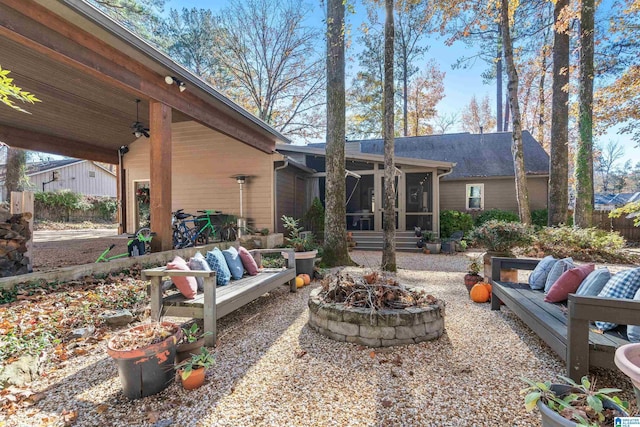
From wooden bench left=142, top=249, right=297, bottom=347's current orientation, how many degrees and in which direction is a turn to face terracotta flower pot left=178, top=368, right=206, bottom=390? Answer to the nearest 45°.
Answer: approximately 45° to its right

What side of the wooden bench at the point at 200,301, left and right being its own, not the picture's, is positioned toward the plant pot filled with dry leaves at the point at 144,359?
right

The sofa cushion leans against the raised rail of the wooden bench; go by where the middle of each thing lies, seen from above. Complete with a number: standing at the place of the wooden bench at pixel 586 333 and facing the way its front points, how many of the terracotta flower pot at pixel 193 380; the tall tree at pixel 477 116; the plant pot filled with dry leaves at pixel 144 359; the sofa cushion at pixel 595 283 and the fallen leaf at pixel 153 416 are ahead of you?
3

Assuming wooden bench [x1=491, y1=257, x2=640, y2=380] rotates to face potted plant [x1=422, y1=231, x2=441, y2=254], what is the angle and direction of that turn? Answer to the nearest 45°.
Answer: approximately 90° to its right

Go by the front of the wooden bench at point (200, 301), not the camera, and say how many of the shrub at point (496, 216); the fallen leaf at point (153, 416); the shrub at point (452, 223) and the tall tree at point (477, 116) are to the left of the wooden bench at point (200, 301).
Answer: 3

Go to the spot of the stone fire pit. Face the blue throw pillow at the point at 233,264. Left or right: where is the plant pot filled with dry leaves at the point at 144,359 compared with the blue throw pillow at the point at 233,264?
left

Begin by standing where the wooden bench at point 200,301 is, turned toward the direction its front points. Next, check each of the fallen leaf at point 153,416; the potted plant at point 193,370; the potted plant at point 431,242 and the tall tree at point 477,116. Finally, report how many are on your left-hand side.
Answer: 2

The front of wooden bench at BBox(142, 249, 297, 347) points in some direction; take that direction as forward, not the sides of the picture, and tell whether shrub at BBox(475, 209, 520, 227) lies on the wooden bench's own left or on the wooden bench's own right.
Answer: on the wooden bench's own left

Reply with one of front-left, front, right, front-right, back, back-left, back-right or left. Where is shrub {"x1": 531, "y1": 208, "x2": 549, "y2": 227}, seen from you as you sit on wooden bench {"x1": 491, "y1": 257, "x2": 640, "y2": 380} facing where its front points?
back-right

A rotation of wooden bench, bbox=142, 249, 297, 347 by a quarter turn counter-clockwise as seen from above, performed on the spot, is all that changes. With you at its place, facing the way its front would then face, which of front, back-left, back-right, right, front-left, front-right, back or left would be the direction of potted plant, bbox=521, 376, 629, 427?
right

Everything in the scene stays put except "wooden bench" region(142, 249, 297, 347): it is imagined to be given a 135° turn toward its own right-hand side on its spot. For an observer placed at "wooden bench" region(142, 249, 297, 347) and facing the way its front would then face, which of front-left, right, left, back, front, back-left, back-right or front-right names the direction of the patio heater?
right

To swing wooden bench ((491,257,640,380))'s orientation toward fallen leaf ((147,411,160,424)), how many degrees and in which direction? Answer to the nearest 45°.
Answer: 0° — it already faces it

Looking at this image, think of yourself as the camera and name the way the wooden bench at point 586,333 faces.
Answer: facing the viewer and to the left of the viewer

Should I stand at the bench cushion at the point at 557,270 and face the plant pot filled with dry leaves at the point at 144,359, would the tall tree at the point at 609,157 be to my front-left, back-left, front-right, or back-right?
back-right

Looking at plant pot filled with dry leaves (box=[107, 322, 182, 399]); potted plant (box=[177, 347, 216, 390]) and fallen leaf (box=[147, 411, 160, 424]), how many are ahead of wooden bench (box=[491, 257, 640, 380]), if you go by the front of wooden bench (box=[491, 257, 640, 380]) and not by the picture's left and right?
3

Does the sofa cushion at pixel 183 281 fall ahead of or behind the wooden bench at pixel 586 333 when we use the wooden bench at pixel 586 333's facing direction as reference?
ahead

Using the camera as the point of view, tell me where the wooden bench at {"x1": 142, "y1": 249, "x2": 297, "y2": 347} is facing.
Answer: facing the viewer and to the right of the viewer

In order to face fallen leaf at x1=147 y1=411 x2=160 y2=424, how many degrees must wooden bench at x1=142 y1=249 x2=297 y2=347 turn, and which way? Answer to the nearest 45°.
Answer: approximately 45° to its right

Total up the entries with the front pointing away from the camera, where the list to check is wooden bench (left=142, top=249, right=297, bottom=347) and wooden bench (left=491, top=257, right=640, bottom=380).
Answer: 0

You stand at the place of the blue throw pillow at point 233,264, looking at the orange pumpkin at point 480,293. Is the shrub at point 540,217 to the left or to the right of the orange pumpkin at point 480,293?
left
